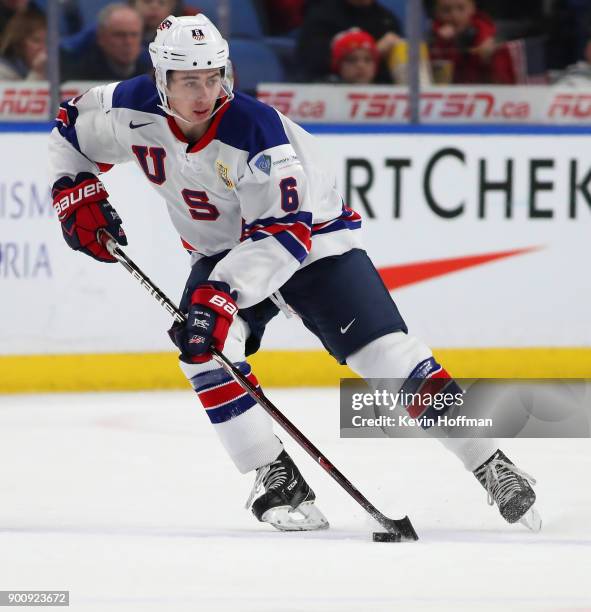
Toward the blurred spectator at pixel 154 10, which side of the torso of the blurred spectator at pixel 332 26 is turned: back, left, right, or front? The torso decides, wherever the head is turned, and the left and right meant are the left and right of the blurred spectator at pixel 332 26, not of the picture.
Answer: right

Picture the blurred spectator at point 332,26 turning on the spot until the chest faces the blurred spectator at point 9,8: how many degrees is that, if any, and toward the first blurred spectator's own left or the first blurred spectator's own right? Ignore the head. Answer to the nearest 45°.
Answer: approximately 90° to the first blurred spectator's own right

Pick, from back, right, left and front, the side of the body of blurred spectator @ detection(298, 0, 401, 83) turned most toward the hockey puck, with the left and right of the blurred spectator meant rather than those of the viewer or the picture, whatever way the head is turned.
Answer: front

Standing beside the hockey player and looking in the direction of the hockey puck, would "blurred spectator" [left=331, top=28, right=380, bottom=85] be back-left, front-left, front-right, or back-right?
back-left

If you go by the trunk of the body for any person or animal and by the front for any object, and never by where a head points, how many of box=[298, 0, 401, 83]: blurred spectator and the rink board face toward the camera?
2

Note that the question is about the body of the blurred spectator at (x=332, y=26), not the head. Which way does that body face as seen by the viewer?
toward the camera

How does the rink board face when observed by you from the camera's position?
facing the viewer
